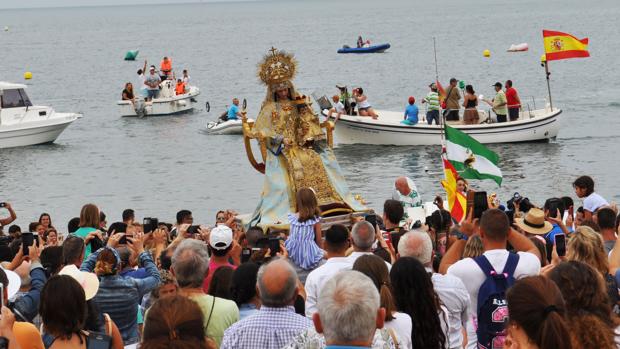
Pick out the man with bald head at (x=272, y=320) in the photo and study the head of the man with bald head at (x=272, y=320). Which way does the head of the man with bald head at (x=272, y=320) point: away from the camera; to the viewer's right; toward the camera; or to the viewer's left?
away from the camera

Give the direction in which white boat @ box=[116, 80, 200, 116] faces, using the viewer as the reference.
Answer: facing to the right of the viewer

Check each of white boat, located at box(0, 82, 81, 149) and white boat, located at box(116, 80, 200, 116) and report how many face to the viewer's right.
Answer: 2

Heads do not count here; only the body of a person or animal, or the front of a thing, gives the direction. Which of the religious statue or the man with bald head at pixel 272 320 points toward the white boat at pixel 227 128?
the man with bald head

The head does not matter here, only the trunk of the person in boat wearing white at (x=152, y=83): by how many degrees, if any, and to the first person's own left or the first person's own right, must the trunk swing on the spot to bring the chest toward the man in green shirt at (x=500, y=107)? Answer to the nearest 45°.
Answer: approximately 45° to the first person's own left

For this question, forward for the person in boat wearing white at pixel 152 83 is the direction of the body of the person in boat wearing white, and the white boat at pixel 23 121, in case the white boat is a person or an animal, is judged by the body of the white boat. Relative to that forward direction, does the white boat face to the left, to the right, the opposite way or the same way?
to the left

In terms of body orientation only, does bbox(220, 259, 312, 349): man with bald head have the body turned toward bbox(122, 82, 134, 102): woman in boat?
yes
